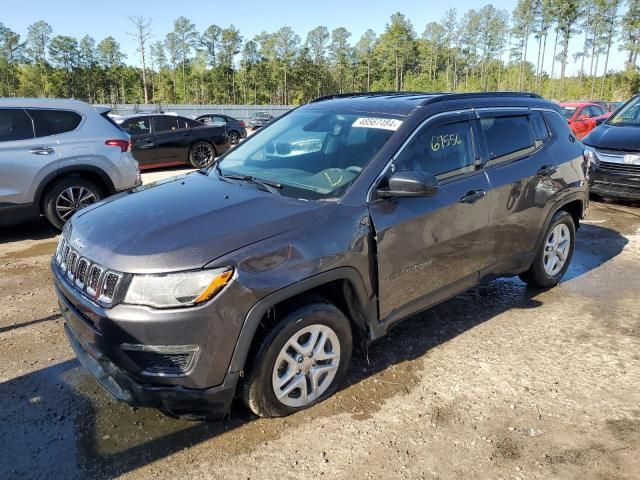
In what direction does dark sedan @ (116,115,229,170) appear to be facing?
to the viewer's left

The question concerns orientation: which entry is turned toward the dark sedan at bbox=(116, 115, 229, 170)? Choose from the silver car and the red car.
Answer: the red car

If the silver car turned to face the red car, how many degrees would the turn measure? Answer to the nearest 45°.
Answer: approximately 180°

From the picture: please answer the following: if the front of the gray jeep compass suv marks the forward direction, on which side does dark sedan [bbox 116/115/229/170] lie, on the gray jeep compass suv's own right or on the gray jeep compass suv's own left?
on the gray jeep compass suv's own right

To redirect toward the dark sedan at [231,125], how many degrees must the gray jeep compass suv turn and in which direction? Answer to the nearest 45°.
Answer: approximately 135° to its right

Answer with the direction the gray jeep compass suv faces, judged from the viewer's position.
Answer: facing the viewer and to the left of the viewer

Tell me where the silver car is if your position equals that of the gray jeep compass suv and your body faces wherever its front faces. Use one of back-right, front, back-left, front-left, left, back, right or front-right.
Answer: right

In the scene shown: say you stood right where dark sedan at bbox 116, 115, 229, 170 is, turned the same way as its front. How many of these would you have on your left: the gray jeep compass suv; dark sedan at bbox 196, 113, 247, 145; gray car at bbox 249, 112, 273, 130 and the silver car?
2

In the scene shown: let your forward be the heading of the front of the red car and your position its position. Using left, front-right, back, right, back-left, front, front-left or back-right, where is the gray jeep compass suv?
front-left

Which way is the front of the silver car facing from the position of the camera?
facing to the left of the viewer
